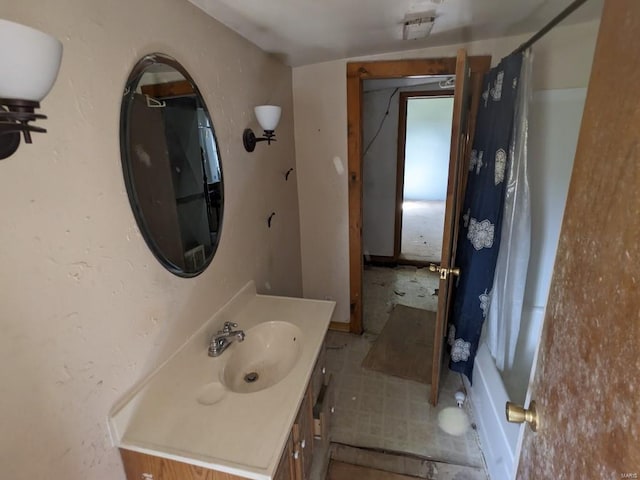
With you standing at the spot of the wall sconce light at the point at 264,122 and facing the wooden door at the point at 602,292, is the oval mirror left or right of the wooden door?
right

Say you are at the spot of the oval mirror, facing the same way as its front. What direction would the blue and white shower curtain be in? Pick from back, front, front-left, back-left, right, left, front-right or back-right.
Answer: front-left

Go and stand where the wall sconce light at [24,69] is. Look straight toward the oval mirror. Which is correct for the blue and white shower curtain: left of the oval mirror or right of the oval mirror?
right

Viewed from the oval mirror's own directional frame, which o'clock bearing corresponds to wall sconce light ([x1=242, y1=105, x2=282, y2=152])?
The wall sconce light is roughly at 9 o'clock from the oval mirror.

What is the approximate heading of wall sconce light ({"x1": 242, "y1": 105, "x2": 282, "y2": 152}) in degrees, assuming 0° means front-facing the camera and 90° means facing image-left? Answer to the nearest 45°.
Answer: approximately 315°

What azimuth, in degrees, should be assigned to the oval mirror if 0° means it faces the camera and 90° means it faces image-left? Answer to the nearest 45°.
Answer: approximately 315°

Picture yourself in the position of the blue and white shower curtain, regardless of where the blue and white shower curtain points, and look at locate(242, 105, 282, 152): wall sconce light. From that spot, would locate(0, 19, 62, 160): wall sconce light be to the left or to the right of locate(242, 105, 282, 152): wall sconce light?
left

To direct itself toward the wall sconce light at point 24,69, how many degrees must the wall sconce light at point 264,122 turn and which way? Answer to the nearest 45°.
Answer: approximately 45° to its right

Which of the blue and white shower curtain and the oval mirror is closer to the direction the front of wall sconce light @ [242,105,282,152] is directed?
the blue and white shower curtain

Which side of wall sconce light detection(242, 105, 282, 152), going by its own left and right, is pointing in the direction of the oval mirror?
right

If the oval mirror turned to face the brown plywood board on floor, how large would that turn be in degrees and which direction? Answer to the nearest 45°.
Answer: approximately 45° to its left
